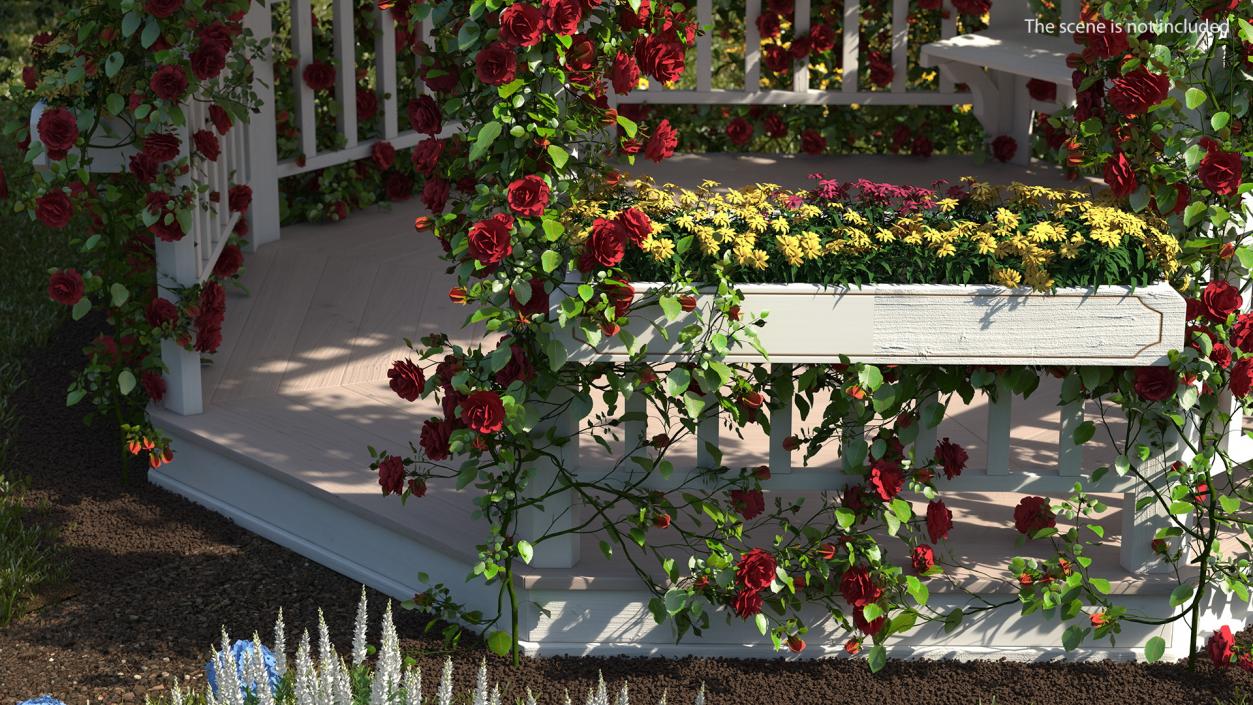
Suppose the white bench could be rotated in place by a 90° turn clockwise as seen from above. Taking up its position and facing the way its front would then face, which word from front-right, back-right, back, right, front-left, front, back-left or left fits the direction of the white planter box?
back-left

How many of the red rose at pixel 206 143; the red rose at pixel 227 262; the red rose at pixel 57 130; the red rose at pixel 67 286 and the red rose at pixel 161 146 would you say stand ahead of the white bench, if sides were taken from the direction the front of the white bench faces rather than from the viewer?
5

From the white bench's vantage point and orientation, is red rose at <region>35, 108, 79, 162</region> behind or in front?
in front

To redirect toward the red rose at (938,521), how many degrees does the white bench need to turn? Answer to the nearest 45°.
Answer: approximately 45° to its left

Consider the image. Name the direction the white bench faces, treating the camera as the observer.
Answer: facing the viewer and to the left of the viewer

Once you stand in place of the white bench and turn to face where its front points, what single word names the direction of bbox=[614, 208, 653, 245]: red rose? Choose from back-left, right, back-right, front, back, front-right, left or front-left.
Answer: front-left

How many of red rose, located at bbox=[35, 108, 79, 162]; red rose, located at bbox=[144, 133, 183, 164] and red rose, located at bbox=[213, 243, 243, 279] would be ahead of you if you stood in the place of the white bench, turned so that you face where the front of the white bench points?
3

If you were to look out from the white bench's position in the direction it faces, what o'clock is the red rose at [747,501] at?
The red rose is roughly at 11 o'clock from the white bench.

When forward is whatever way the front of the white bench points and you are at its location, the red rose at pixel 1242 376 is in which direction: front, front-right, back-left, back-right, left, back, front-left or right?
front-left

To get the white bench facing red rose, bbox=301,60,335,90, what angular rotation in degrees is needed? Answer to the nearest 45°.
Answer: approximately 45° to its right
